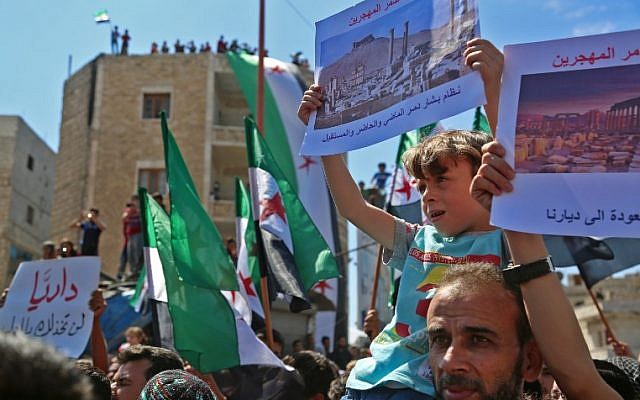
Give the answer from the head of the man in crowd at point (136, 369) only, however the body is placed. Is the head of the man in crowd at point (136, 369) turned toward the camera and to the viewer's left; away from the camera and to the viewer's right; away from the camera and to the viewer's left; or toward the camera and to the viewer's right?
toward the camera and to the viewer's left

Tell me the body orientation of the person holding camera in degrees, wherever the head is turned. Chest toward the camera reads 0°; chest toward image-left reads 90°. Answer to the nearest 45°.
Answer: approximately 0°

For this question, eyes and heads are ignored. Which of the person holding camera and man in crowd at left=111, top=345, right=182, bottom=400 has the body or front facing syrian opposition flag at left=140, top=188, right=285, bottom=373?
the person holding camera

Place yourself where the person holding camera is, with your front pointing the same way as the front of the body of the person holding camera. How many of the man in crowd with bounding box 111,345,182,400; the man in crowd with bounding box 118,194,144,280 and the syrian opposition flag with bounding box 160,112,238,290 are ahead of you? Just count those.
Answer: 2

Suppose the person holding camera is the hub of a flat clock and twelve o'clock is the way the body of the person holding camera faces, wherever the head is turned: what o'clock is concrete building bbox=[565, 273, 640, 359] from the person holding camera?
The concrete building is roughly at 8 o'clock from the person holding camera.

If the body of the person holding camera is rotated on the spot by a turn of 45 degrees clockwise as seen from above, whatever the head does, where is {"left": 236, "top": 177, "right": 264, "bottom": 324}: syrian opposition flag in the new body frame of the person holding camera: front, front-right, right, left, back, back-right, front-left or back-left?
front-left

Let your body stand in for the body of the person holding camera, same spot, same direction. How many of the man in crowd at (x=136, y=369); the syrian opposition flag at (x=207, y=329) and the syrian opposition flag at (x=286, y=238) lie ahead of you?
3

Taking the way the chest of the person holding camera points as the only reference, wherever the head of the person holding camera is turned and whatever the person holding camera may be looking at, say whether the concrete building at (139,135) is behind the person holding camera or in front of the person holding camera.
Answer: behind
